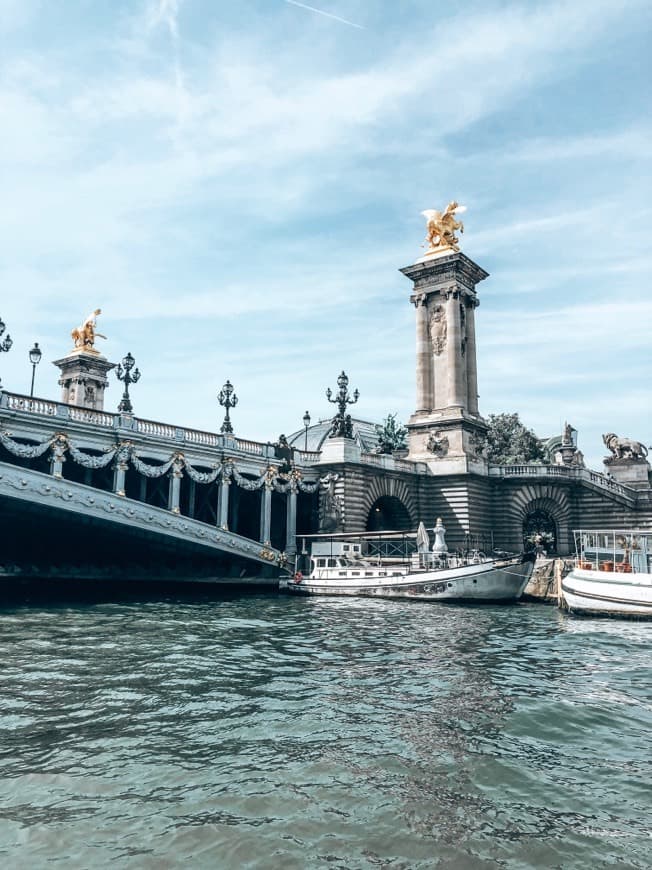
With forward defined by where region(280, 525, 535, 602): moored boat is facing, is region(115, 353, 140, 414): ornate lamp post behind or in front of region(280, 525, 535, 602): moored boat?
behind

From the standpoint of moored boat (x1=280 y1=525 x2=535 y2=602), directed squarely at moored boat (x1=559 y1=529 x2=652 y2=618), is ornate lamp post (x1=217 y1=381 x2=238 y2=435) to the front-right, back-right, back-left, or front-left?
back-right

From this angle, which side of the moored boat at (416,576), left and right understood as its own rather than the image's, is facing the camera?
right

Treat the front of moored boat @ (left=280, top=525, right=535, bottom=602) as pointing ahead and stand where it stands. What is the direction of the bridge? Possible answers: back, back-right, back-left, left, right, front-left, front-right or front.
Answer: back

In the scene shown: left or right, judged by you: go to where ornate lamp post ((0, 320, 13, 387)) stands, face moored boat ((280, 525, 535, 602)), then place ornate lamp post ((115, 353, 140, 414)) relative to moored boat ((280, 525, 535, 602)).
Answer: left

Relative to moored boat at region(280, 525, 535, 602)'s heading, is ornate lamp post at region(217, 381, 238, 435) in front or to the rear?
to the rear

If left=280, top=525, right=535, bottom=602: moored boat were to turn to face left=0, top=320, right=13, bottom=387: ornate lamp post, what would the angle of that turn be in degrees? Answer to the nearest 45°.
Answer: approximately 180°

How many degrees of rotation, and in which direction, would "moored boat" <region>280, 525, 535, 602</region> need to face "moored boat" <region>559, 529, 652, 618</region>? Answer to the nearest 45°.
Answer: approximately 45° to its right
